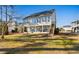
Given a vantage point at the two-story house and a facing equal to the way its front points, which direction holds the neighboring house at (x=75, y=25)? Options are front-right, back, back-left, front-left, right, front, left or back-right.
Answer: back-left

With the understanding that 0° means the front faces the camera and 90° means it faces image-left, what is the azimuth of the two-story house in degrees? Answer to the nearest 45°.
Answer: approximately 45°

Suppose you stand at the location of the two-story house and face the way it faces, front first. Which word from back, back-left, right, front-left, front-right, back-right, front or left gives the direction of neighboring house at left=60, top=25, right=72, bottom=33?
back-left
